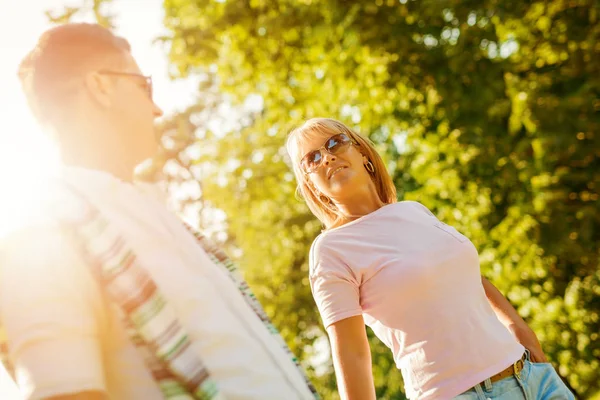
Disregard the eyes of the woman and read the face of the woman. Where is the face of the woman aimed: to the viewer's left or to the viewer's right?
to the viewer's left

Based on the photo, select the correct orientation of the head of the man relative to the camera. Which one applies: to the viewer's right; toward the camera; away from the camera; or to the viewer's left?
to the viewer's right

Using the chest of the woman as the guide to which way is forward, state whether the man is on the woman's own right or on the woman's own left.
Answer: on the woman's own right
